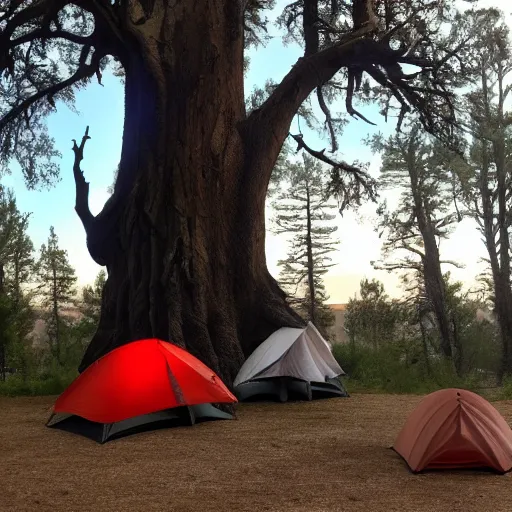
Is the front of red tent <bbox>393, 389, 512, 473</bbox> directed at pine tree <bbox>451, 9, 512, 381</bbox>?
no

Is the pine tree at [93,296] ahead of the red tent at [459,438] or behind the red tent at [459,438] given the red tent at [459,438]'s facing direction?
behind

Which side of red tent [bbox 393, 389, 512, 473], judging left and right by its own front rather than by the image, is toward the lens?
front

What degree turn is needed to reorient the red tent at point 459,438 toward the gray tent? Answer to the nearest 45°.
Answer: approximately 135° to its right

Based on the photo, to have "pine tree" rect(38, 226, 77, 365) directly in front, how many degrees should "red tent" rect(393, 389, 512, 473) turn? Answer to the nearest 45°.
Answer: approximately 135° to its right

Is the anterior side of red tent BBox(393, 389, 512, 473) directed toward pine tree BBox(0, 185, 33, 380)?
no

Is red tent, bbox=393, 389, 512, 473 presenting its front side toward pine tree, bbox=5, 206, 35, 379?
no
